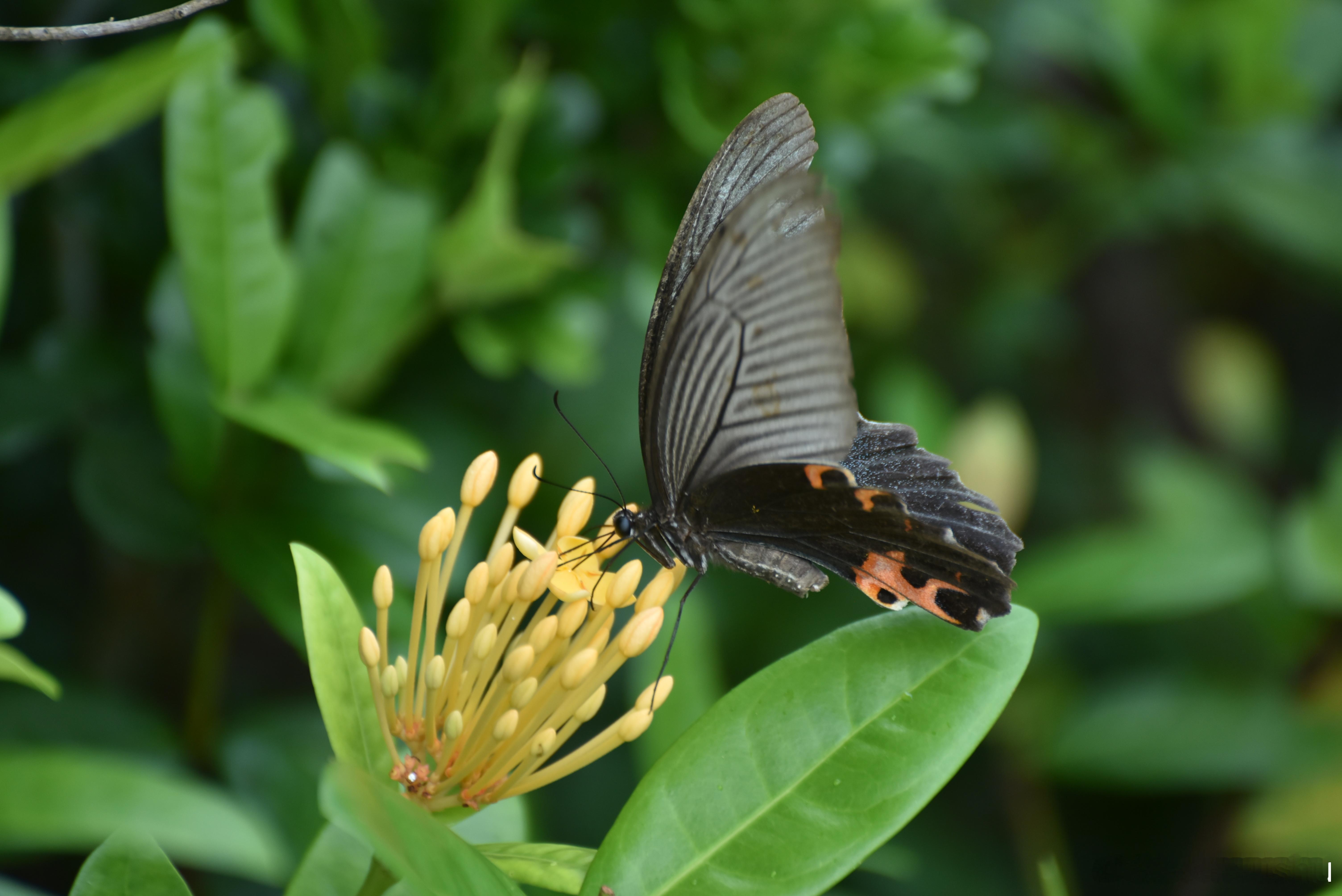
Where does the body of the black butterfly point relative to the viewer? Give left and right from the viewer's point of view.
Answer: facing to the left of the viewer

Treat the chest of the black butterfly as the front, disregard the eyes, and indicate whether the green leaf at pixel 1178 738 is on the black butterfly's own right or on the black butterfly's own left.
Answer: on the black butterfly's own right
